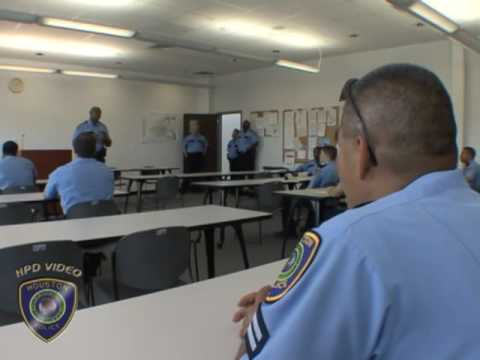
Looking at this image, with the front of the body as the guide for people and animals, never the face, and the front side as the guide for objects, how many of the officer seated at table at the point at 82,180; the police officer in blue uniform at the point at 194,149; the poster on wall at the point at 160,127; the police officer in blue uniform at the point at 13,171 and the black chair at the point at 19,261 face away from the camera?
3

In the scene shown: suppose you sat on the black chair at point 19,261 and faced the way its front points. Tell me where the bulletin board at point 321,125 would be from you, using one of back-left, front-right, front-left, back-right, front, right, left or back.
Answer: front-right

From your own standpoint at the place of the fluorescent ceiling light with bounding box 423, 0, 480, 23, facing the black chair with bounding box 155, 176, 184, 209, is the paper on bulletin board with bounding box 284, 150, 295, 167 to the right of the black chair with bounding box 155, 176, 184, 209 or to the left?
right

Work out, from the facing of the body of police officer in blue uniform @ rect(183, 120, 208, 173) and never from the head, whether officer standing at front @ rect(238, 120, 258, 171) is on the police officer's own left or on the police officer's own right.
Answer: on the police officer's own left

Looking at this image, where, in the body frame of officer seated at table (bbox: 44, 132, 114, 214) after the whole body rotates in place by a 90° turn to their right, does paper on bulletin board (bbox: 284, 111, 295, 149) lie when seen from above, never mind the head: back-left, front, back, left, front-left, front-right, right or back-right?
front-left

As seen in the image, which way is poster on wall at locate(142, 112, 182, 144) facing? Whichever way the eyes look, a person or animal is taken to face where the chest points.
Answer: toward the camera

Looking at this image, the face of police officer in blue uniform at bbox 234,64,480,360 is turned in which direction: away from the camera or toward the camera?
away from the camera

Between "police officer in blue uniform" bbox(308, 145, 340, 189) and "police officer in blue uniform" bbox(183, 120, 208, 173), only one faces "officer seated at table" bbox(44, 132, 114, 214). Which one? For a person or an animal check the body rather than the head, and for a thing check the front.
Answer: "police officer in blue uniform" bbox(183, 120, 208, 173)

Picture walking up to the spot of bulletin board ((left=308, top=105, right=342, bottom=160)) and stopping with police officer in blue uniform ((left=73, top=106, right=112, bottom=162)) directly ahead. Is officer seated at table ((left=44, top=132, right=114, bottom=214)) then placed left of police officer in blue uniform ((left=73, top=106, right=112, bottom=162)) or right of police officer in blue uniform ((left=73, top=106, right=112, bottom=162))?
left

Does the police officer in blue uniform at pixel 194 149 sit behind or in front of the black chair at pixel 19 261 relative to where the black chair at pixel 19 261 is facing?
in front

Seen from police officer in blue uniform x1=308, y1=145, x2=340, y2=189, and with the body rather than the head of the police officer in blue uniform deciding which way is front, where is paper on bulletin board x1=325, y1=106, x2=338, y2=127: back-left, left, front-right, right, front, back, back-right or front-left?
front-right

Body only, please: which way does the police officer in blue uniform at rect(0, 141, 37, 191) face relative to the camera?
away from the camera

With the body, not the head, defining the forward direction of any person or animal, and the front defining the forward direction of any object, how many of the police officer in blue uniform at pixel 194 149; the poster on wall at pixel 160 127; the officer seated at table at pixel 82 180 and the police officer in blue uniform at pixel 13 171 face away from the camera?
2

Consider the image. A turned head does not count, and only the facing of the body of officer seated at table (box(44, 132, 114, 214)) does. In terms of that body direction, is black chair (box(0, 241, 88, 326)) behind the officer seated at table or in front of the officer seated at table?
behind

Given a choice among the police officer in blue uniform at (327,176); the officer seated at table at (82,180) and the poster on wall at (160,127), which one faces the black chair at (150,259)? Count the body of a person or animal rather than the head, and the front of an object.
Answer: the poster on wall

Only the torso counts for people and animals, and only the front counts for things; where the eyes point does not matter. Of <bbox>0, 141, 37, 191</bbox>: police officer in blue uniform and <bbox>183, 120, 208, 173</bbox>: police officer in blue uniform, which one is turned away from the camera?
<bbox>0, 141, 37, 191</bbox>: police officer in blue uniform

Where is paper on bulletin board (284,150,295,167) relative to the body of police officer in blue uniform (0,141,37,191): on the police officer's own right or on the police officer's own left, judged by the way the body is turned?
on the police officer's own right

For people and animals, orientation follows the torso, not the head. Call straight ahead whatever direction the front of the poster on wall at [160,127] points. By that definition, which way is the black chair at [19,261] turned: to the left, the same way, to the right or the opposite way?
the opposite way

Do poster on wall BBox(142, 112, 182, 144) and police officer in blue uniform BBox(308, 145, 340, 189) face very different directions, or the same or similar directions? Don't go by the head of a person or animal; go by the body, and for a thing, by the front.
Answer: very different directions
